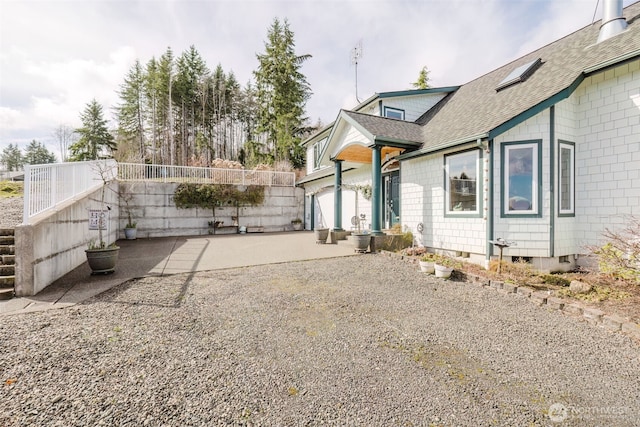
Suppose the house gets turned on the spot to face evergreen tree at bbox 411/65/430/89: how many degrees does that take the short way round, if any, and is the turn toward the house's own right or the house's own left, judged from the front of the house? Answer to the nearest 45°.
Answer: approximately 135° to the house's own right

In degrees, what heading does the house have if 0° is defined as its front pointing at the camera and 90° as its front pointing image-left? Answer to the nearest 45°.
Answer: approximately 45°
